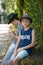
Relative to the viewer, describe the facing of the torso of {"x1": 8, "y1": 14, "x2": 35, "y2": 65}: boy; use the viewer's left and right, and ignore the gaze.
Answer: facing the viewer and to the left of the viewer
